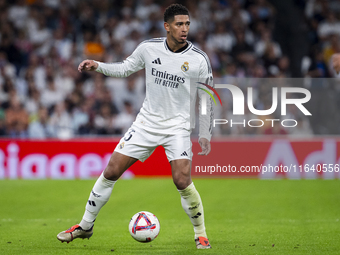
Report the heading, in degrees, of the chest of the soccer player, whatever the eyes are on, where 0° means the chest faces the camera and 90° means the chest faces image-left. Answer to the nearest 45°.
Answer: approximately 0°
